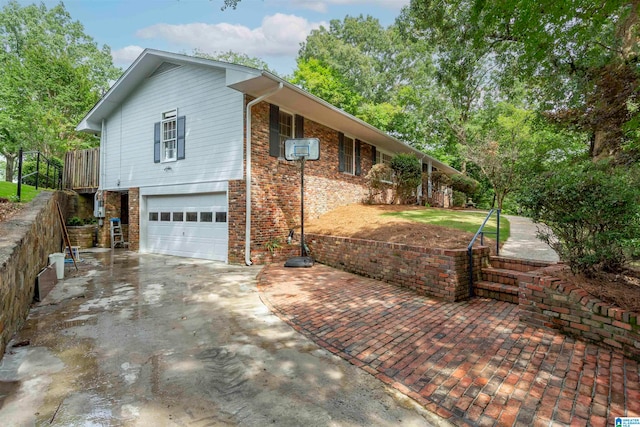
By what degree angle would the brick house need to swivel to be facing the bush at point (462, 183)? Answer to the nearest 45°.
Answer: approximately 90° to its left

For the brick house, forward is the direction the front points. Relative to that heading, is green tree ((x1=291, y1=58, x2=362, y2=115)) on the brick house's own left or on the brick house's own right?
on the brick house's own left

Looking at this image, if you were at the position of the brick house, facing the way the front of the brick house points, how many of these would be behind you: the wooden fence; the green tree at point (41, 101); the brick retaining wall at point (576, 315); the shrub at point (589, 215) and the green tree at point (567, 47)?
2

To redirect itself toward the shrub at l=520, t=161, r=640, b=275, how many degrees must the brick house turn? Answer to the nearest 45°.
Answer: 0° — it already faces it

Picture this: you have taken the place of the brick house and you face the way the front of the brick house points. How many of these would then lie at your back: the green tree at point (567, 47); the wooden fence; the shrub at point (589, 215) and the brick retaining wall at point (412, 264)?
1

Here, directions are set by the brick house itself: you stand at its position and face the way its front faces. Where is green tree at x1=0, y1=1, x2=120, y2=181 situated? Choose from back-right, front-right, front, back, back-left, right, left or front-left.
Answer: back

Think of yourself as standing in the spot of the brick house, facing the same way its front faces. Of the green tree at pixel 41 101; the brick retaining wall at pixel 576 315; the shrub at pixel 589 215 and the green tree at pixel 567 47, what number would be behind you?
1

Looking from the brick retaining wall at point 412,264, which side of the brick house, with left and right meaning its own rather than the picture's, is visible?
front

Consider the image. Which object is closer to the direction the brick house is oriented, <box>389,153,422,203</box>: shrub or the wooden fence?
the shrub

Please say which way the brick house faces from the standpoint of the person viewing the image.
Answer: facing the viewer and to the right of the viewer

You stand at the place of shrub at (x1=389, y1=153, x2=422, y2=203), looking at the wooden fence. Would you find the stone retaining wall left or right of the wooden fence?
left

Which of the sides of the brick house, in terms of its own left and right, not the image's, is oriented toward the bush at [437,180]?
left
